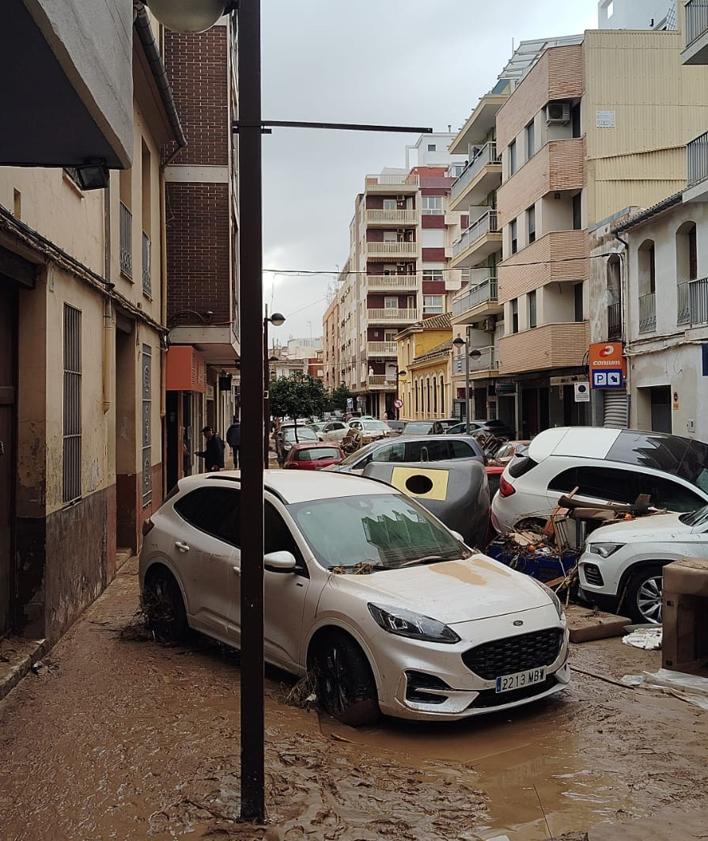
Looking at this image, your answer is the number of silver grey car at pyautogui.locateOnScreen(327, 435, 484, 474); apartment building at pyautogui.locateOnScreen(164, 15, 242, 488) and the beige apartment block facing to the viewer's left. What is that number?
2

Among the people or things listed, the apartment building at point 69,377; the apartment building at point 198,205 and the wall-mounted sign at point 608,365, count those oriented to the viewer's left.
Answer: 0

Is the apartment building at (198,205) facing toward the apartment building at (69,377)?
no

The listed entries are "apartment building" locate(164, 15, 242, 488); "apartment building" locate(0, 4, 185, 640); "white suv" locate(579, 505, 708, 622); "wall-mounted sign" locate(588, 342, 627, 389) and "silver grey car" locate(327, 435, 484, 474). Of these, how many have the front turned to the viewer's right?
2

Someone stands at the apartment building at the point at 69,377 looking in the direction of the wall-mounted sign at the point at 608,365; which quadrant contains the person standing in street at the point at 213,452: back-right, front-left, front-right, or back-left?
front-left

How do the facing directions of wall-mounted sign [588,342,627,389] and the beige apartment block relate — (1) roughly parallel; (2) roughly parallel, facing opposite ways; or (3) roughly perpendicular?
roughly perpendicular

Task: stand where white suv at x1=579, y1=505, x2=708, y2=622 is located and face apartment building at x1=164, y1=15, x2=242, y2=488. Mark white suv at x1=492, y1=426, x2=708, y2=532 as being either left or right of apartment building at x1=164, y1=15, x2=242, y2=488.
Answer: right

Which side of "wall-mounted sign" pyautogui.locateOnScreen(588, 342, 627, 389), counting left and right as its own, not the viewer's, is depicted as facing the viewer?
front

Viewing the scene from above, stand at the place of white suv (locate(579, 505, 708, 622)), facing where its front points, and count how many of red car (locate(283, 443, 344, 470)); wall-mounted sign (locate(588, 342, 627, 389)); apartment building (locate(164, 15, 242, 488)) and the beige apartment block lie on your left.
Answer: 0

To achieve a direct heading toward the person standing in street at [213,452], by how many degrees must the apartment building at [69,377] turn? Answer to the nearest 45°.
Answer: approximately 90° to its left

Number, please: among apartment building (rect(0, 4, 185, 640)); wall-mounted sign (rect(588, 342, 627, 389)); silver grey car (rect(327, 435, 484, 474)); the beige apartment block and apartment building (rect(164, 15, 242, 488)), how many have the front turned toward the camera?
1

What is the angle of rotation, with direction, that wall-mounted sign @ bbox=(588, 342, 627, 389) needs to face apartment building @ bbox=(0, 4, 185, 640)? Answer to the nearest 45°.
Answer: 0° — it already faces it

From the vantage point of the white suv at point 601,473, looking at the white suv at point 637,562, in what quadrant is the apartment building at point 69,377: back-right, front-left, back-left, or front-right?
front-right

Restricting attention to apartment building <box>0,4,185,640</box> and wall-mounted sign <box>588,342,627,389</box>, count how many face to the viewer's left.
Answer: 0

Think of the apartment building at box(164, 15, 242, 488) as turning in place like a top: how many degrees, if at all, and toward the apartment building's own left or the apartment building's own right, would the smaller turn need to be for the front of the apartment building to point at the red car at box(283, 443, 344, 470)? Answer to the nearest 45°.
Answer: approximately 45° to the apartment building's own left

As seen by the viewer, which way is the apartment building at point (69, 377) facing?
to the viewer's right

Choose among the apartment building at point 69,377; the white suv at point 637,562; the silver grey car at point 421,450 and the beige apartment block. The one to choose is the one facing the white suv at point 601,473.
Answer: the apartment building

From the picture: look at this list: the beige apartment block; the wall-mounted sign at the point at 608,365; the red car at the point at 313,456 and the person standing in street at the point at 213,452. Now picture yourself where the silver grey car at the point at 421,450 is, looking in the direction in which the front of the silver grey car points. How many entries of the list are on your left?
0

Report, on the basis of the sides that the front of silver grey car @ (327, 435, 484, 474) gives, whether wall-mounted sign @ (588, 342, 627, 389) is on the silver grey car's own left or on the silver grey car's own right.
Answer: on the silver grey car's own right

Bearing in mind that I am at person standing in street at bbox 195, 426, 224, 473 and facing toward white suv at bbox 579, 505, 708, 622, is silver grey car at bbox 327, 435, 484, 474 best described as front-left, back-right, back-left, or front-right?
front-left

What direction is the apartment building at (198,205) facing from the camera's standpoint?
to the viewer's right
